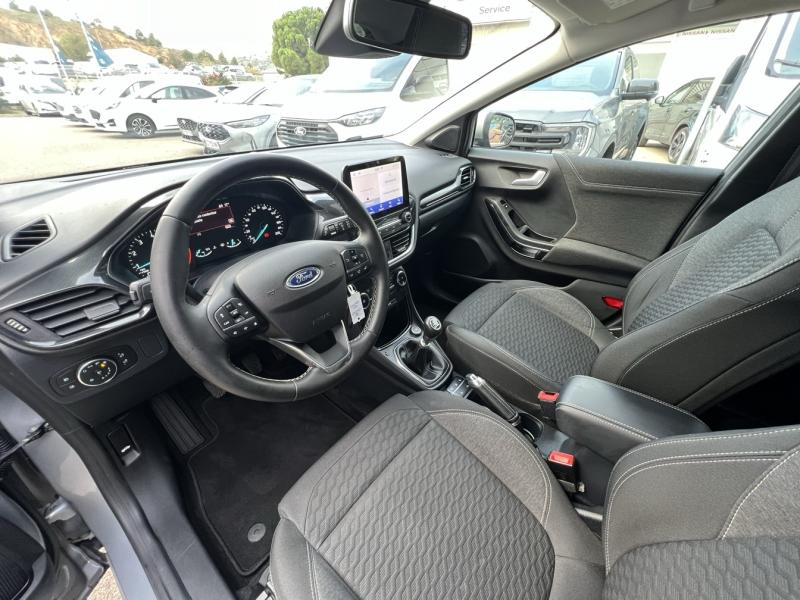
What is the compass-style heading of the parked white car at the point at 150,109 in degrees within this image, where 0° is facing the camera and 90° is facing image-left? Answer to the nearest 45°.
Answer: approximately 45°

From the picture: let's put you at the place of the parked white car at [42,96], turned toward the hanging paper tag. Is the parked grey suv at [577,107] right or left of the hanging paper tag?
left

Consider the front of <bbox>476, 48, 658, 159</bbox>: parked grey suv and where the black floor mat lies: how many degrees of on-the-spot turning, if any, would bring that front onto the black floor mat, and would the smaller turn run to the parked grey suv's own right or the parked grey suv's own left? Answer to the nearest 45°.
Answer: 0° — it already faces it

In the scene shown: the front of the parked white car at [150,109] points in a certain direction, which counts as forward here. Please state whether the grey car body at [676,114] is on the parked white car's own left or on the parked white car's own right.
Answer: on the parked white car's own left

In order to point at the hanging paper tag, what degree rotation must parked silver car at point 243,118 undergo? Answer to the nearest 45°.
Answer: approximately 45° to its left

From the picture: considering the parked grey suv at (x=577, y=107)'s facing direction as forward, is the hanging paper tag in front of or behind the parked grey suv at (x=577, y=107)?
in front

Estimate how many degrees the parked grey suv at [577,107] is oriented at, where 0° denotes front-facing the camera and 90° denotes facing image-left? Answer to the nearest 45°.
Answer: approximately 45°
